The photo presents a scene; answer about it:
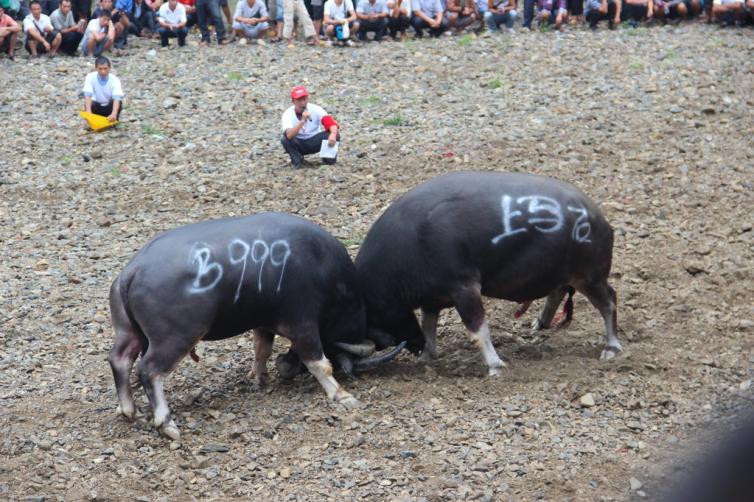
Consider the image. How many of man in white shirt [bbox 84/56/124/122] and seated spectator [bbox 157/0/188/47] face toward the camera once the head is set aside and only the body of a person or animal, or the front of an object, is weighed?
2

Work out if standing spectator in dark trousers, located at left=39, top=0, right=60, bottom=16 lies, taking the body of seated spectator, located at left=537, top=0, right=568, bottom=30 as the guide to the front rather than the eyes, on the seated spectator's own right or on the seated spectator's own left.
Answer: on the seated spectator's own right

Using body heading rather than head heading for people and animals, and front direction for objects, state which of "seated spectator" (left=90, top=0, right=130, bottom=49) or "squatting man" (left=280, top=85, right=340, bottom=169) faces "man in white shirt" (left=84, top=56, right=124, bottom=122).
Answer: the seated spectator

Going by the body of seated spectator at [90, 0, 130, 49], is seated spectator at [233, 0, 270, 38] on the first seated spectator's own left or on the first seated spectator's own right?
on the first seated spectator's own left

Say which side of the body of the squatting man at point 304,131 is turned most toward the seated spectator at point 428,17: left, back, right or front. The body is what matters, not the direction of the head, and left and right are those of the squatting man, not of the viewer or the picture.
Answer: back

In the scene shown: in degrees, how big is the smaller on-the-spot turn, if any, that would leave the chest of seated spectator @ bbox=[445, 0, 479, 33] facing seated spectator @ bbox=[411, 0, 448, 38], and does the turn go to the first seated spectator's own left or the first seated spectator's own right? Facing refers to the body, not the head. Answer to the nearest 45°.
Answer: approximately 45° to the first seated spectator's own right

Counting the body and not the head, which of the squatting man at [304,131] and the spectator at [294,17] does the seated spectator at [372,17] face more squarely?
the squatting man

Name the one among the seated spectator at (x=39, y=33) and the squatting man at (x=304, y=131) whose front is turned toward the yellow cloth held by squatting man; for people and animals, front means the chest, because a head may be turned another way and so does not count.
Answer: the seated spectator

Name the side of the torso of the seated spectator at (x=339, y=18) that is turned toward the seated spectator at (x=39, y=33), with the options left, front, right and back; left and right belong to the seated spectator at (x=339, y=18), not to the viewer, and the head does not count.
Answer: right

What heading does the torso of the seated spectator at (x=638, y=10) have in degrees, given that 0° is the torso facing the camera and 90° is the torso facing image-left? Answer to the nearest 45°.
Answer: approximately 0°

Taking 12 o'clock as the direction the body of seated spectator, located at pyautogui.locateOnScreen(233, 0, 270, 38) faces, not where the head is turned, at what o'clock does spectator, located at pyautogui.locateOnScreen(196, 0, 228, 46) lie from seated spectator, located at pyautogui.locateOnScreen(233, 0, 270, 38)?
spectator, located at pyautogui.locateOnScreen(196, 0, 228, 46) is roughly at 3 o'clock from seated spectator, located at pyautogui.locateOnScreen(233, 0, 270, 38).

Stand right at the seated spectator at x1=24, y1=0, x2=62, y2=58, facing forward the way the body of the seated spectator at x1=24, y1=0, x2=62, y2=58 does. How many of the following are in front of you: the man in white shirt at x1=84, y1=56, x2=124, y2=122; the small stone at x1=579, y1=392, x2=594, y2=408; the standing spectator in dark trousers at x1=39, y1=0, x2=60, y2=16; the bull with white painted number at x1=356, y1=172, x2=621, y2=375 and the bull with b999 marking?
4
